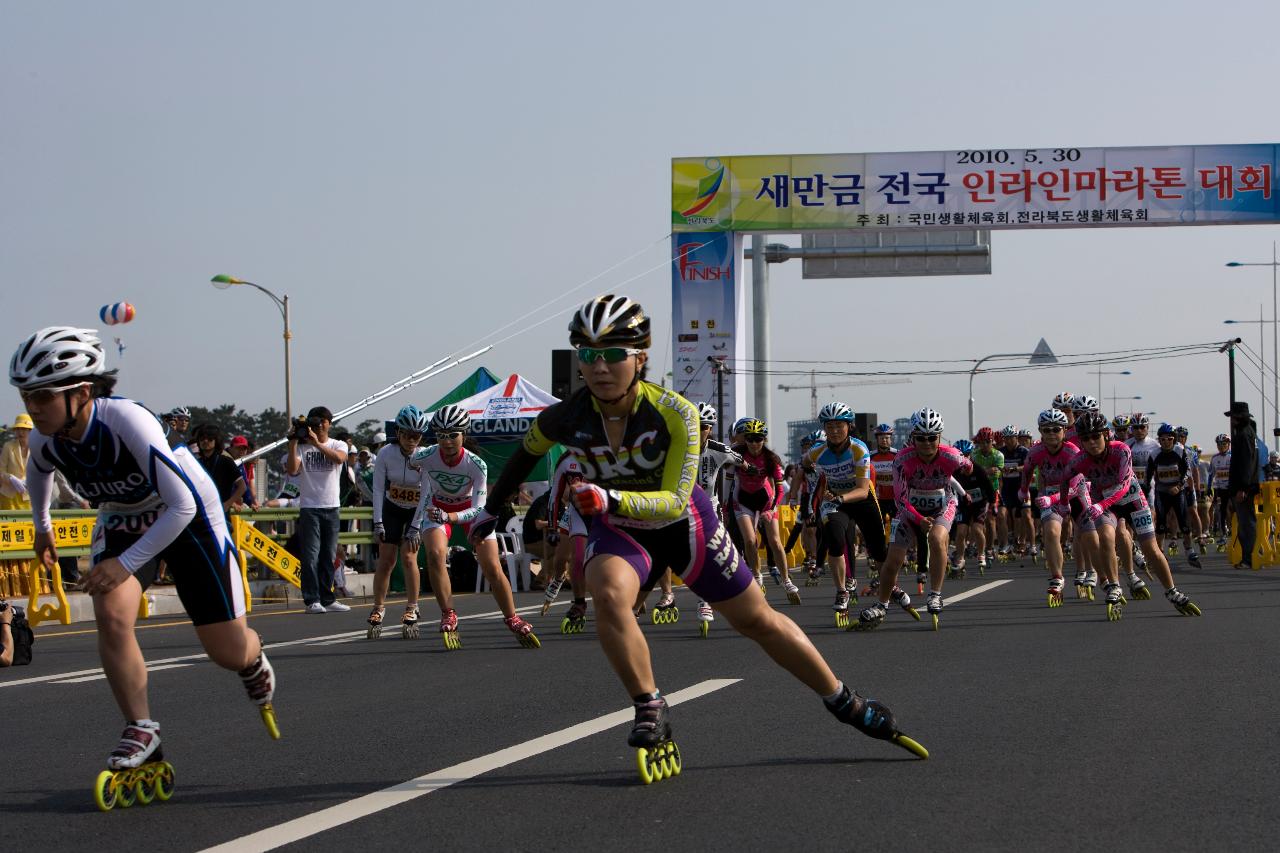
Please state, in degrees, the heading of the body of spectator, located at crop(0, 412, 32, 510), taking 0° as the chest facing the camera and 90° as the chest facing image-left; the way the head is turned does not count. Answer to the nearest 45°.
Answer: approximately 315°

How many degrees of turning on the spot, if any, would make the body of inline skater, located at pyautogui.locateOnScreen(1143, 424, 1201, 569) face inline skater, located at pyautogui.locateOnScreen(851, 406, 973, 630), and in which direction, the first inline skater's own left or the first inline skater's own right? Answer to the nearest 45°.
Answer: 0° — they already face them

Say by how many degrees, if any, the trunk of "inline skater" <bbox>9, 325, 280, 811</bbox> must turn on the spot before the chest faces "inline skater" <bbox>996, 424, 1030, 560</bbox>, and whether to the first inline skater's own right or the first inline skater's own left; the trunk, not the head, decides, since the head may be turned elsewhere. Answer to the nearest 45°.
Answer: approximately 180°

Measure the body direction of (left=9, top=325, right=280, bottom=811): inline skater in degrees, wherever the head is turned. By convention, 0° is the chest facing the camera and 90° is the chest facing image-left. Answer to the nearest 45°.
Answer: approximately 45°
